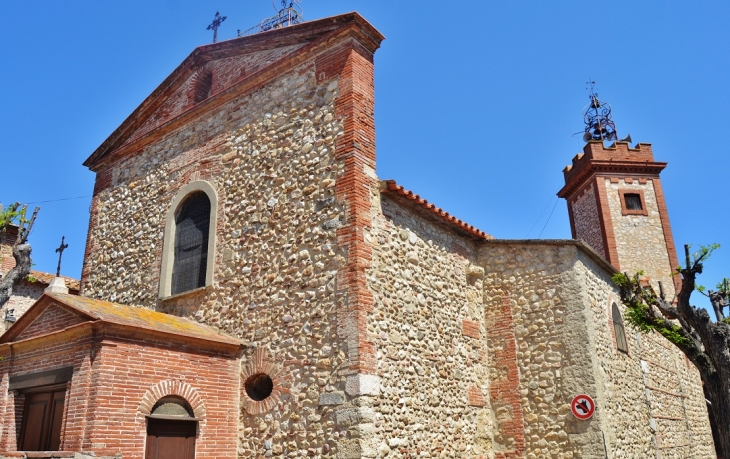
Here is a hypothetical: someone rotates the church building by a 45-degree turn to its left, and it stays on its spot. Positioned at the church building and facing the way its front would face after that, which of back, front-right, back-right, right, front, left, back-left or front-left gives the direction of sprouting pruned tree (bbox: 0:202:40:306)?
right

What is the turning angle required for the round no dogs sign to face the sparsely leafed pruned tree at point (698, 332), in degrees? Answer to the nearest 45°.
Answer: approximately 135° to its left

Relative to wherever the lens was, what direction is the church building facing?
facing the viewer and to the left of the viewer

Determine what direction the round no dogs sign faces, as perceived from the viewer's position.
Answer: facing the viewer

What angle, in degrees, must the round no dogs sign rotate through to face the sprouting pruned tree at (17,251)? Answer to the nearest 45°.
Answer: approximately 90° to its right
